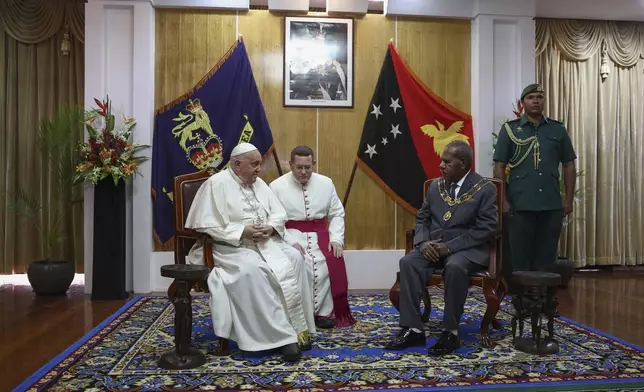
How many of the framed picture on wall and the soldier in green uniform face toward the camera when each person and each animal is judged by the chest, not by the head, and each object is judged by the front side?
2

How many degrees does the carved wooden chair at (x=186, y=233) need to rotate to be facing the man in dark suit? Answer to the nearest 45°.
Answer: approximately 45° to its left

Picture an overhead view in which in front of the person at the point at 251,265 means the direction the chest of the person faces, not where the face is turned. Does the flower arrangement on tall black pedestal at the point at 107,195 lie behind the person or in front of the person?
behind

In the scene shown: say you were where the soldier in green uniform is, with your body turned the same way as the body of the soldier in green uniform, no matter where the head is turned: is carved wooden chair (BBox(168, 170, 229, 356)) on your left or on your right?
on your right

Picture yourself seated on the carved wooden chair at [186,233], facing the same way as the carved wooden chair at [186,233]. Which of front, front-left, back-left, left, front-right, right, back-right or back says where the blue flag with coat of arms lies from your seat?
back-left

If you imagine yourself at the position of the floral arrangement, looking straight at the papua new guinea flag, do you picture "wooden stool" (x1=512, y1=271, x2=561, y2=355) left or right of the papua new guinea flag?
right

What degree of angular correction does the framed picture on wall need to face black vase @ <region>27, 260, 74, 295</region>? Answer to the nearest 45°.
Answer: approximately 90° to its right

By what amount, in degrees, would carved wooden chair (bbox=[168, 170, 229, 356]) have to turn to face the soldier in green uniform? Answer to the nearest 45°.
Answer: approximately 45° to its left
